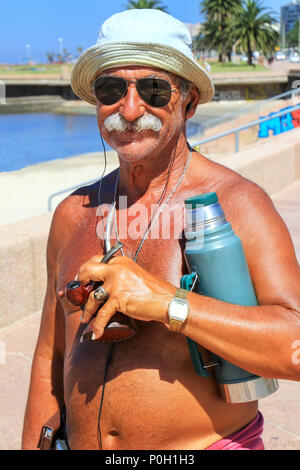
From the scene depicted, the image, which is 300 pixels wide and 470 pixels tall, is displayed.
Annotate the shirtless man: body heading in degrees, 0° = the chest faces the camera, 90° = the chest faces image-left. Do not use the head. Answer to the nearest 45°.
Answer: approximately 45°
